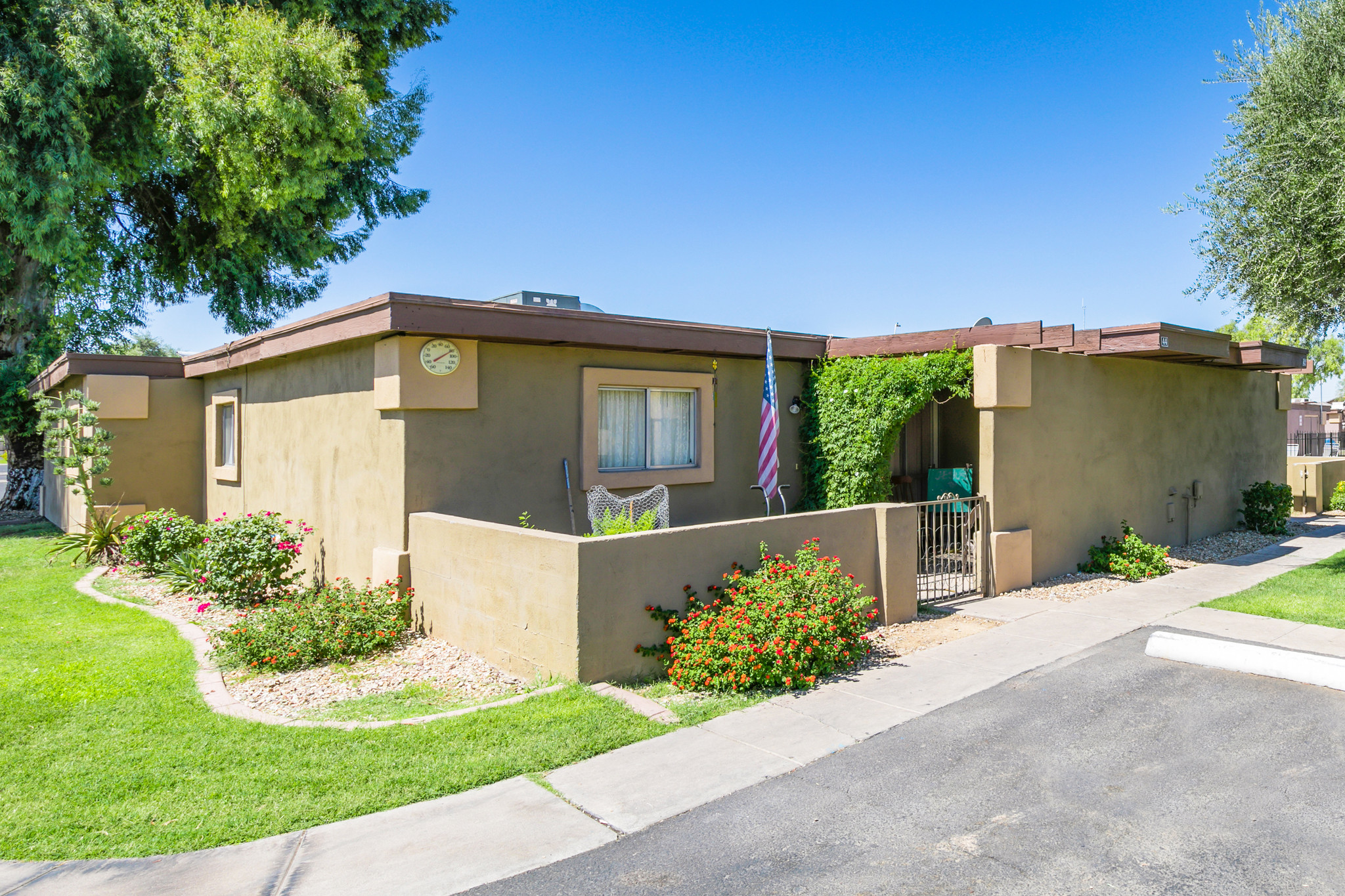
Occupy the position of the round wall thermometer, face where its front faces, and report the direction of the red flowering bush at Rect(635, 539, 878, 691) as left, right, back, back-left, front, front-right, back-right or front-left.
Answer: front-left

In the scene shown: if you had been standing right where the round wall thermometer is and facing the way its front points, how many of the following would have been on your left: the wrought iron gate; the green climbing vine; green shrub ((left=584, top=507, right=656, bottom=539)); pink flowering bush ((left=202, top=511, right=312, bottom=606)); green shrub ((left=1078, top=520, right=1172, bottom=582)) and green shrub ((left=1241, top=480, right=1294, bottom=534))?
5

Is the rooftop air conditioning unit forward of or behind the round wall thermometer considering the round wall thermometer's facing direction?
behind

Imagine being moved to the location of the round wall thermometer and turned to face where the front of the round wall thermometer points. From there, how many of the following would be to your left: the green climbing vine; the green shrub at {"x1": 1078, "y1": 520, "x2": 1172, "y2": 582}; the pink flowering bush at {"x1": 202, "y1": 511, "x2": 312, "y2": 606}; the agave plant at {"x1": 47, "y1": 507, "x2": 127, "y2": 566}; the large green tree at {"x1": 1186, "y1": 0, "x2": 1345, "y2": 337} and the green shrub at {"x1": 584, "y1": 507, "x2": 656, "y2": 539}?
4

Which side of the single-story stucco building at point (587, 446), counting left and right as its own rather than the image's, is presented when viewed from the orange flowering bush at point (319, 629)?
right

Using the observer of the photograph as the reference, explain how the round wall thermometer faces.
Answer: facing the viewer

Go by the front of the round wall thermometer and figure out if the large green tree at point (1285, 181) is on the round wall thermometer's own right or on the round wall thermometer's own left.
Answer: on the round wall thermometer's own left

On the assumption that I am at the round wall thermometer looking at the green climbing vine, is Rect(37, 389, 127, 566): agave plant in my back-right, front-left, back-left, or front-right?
back-left

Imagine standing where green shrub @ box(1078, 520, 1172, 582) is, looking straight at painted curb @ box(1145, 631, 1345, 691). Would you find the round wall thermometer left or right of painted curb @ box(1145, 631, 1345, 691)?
right

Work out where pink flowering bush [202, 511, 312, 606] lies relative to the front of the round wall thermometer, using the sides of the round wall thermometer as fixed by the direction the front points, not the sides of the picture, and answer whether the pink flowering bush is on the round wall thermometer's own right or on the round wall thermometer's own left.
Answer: on the round wall thermometer's own right

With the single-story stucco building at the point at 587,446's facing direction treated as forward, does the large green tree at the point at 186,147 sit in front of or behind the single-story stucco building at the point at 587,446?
behind

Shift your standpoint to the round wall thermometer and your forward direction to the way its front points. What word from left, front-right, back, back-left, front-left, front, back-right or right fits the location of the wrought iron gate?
left
